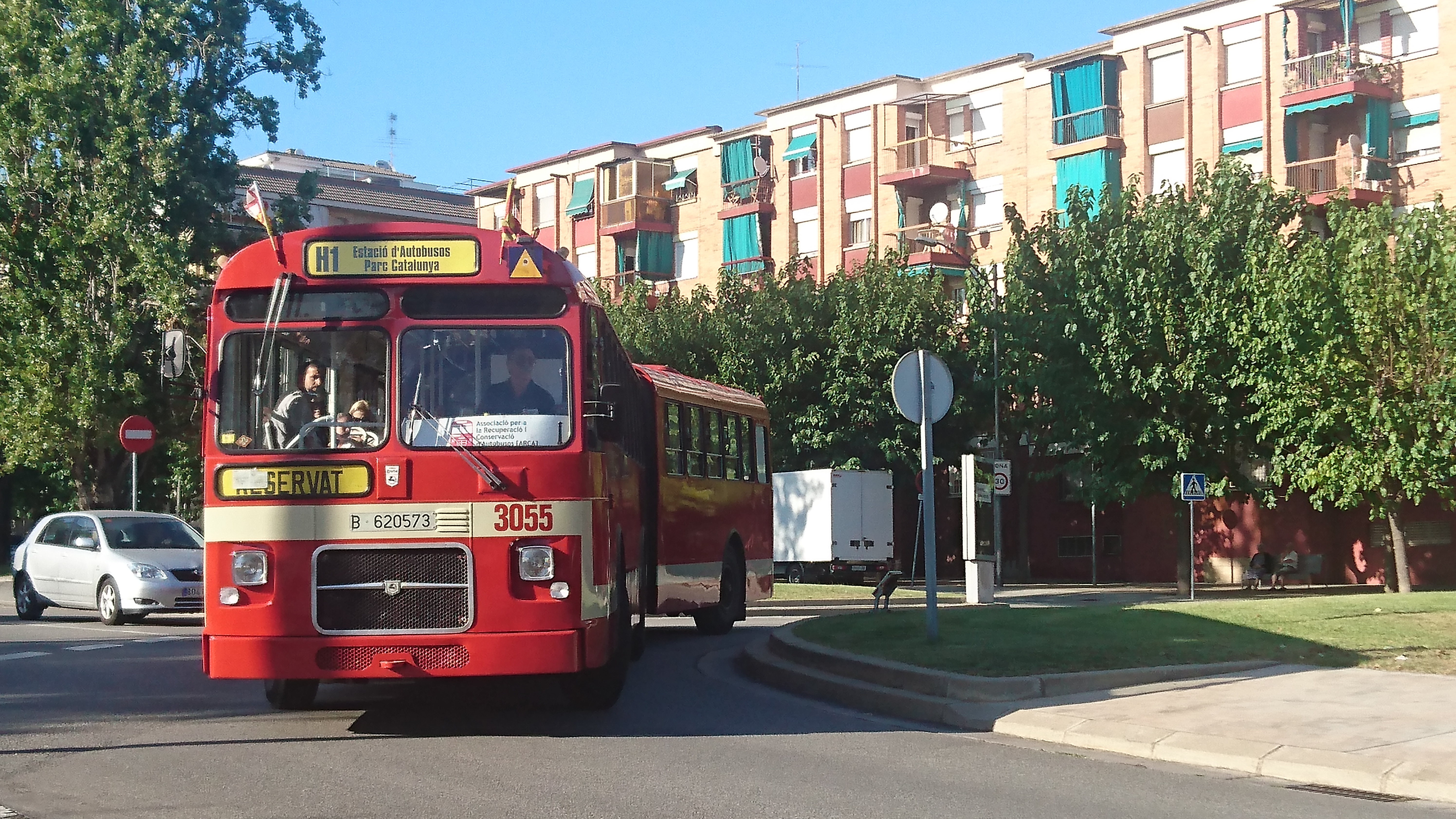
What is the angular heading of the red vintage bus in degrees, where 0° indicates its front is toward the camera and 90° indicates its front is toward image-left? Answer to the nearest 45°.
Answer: approximately 0°

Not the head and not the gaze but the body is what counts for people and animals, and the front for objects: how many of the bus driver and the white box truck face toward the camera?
1

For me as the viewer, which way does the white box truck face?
facing away from the viewer and to the left of the viewer

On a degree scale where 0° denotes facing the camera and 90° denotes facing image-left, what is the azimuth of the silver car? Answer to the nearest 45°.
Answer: approximately 315°

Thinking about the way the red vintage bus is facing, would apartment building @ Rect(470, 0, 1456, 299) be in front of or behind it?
behind

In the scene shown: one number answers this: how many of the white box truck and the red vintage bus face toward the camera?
1

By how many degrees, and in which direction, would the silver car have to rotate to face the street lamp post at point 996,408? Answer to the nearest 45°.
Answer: approximately 90° to its left

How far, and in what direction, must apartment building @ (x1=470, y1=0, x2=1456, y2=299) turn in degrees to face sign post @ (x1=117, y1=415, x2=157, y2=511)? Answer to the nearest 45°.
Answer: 0° — it already faces it

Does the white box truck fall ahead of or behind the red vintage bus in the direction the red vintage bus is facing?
behind

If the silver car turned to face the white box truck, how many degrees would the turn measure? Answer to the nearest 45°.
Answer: approximately 90° to its left
